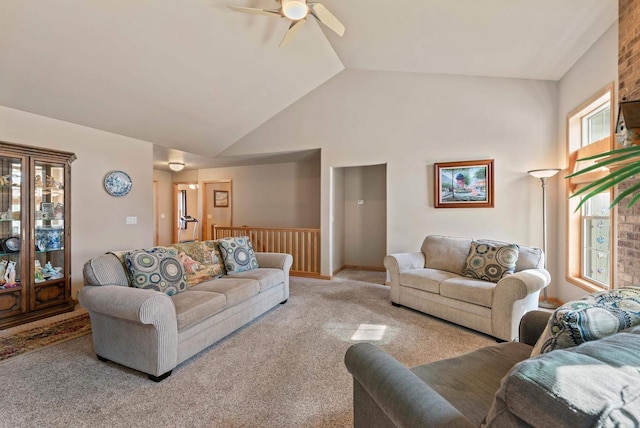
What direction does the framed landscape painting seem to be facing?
toward the camera

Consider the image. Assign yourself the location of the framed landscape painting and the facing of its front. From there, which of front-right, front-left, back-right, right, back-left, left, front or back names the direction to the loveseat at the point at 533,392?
front

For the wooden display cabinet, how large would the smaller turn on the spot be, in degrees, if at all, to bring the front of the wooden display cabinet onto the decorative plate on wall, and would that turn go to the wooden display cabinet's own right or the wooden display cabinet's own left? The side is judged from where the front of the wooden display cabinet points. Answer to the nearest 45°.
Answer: approximately 90° to the wooden display cabinet's own left

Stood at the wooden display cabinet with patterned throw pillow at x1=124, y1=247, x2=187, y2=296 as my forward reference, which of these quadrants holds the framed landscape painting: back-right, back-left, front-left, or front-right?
front-left

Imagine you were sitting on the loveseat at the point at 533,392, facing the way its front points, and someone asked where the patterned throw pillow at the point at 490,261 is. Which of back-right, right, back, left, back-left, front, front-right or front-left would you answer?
front-right

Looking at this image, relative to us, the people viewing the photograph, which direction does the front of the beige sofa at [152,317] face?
facing the viewer and to the right of the viewer

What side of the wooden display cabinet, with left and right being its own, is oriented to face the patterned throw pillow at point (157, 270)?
front

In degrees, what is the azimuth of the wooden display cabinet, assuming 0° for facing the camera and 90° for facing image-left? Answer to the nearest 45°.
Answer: approximately 315°

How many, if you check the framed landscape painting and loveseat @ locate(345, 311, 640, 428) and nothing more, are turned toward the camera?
1

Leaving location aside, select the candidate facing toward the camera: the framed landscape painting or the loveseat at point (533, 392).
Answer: the framed landscape painting

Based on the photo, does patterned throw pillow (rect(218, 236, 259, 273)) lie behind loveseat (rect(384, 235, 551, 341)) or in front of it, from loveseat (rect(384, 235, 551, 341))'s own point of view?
in front

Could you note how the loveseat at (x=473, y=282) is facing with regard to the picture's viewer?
facing the viewer and to the left of the viewer

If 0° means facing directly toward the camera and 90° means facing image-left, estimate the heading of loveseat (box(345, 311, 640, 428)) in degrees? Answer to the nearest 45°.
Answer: approximately 135°

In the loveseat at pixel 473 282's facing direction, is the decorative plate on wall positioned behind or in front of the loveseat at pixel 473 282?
in front
